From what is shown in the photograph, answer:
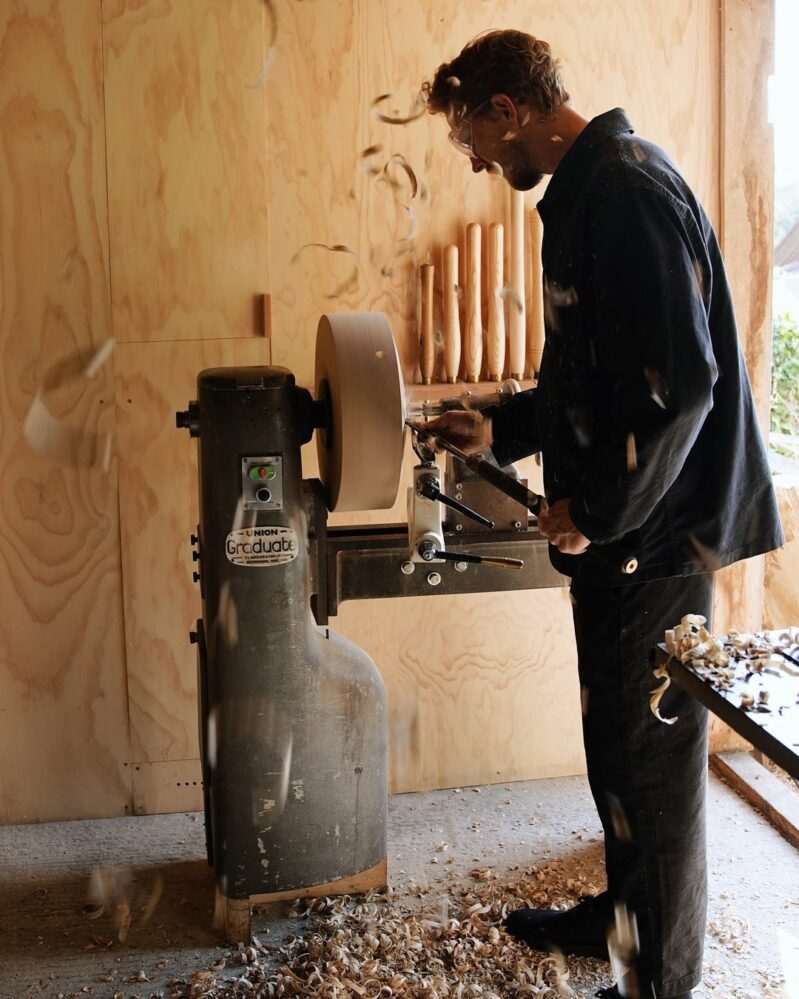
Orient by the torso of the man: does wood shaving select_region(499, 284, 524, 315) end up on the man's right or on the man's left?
on the man's right

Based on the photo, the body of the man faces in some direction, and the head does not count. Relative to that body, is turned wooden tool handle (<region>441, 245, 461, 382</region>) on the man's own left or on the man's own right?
on the man's own right

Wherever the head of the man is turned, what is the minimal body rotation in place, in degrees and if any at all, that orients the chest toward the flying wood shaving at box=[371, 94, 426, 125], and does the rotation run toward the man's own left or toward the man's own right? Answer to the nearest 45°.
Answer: approximately 45° to the man's own right

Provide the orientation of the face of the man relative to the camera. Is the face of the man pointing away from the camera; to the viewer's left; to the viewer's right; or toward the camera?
to the viewer's left

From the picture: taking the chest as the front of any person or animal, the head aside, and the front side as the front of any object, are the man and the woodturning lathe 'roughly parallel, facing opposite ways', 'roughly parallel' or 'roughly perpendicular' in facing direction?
roughly perpendicular

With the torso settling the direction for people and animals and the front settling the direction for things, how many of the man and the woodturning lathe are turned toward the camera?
1

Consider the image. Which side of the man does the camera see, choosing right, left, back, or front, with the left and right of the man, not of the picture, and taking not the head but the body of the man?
left

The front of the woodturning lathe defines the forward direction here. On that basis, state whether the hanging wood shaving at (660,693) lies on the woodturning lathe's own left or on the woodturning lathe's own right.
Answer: on the woodturning lathe's own left

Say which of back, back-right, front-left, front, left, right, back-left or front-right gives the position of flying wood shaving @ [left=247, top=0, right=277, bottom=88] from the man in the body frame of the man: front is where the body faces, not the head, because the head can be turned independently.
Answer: front-right
